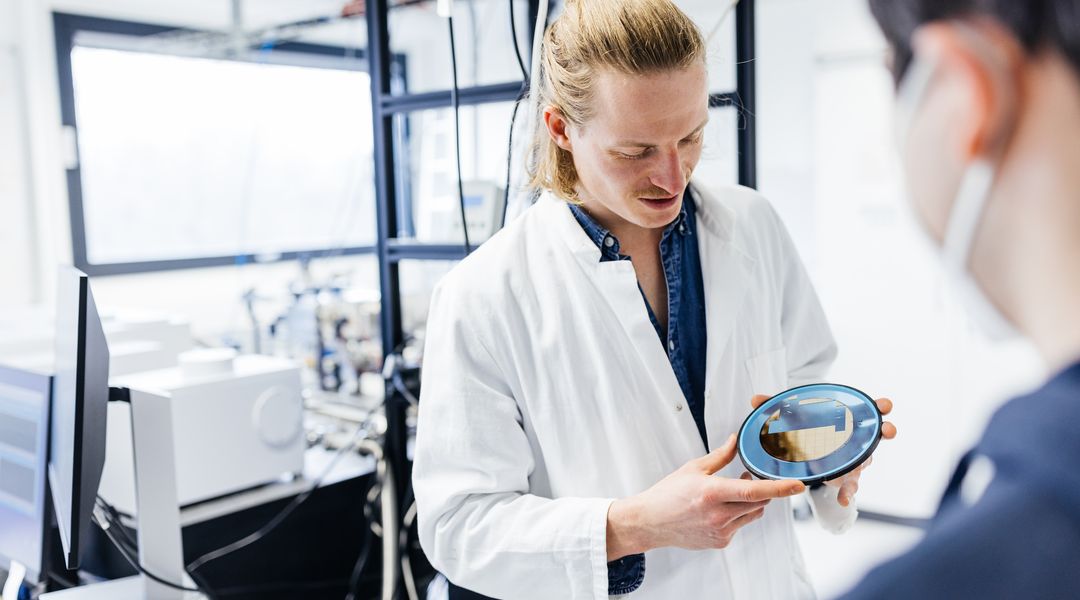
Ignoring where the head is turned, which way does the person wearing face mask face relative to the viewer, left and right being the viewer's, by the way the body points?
facing away from the viewer and to the left of the viewer

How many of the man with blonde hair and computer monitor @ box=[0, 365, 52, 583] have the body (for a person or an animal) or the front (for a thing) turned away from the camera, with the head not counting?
0

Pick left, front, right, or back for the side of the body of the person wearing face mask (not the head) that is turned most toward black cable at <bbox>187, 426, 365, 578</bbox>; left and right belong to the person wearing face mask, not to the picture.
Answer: front

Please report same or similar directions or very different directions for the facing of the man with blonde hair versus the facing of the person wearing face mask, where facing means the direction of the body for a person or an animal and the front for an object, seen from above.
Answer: very different directions

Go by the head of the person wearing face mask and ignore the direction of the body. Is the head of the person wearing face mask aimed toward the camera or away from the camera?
away from the camera
